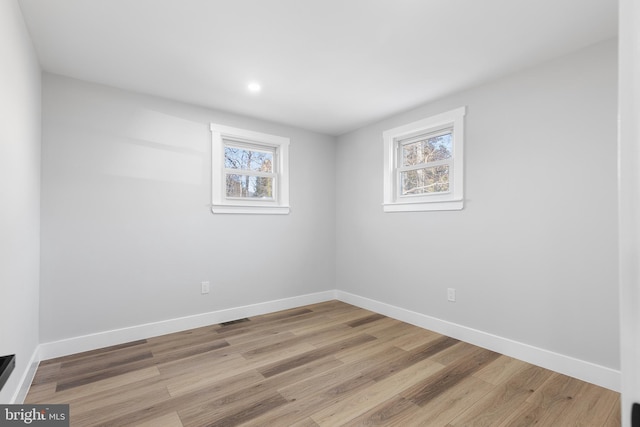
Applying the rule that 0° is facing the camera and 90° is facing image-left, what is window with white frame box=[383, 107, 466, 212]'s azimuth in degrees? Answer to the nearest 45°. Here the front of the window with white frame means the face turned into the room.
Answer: approximately 45°

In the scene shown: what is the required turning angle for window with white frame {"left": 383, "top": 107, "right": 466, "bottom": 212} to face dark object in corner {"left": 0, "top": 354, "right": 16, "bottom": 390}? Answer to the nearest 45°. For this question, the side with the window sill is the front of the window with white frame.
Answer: approximately 45° to its left
